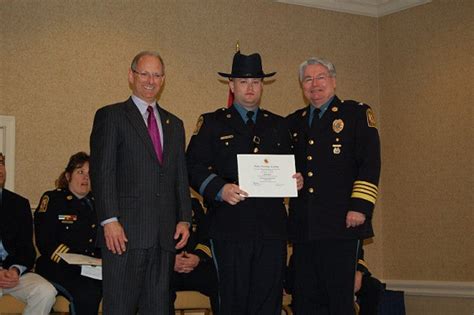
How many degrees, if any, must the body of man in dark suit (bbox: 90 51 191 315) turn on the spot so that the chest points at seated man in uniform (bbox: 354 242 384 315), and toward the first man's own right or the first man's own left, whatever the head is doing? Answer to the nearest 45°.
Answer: approximately 90° to the first man's own left

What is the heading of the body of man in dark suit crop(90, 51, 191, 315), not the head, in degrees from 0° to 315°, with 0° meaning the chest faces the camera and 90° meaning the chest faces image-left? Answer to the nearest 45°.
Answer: approximately 315°

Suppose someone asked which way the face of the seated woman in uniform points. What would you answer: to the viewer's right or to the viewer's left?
to the viewer's right

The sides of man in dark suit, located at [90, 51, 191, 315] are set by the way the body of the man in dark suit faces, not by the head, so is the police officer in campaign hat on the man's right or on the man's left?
on the man's left

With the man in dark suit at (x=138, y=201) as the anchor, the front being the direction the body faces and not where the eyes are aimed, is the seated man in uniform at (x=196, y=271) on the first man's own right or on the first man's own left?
on the first man's own left
